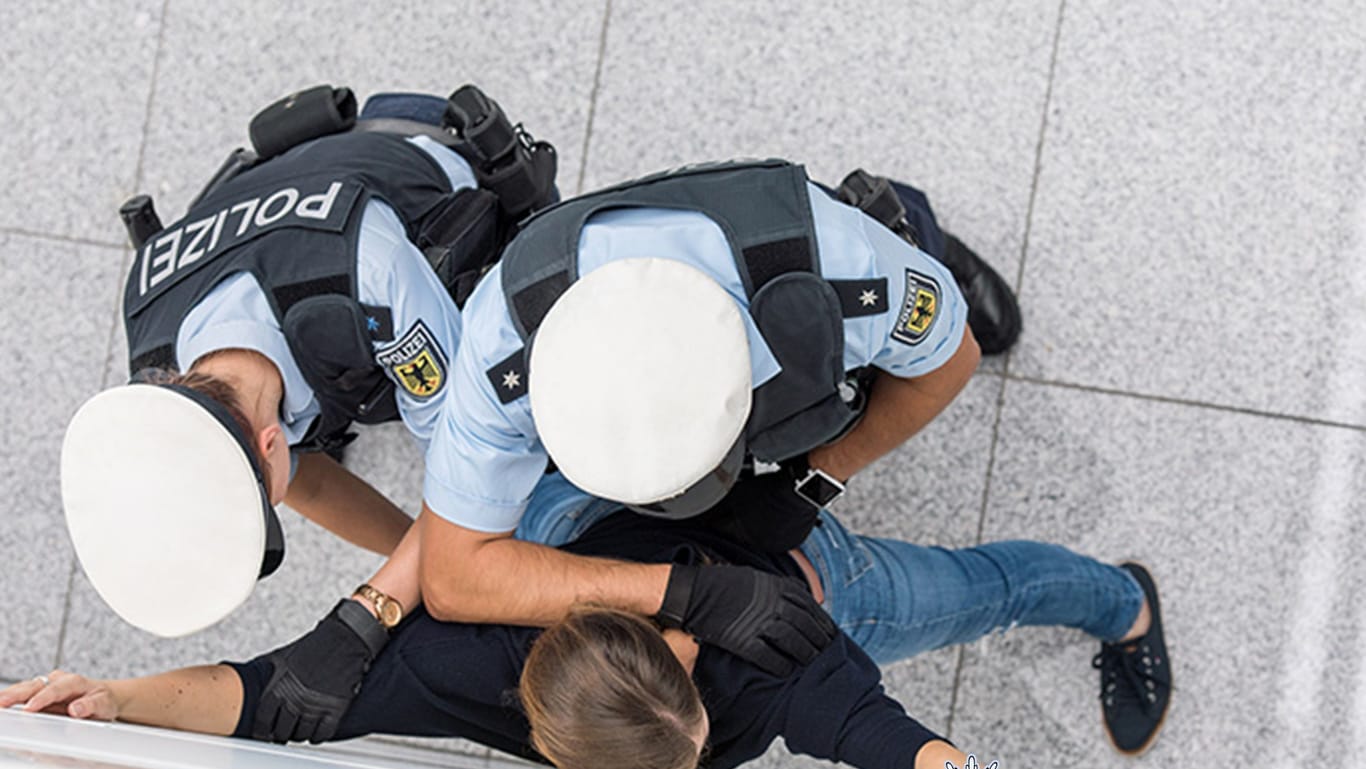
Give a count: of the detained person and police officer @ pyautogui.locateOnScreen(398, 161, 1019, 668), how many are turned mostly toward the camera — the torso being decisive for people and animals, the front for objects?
2

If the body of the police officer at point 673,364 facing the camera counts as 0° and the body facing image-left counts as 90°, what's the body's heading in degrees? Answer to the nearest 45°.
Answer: approximately 0°

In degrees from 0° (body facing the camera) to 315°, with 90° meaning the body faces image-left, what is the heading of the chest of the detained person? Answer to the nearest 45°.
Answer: approximately 0°
